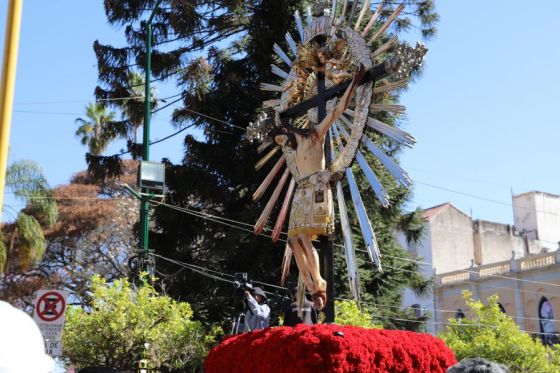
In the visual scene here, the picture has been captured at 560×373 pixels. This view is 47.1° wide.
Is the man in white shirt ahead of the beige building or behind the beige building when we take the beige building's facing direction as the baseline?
ahead

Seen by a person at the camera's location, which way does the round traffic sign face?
facing the viewer

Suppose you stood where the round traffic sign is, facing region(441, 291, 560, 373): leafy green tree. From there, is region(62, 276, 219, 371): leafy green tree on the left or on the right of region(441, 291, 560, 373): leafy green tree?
left

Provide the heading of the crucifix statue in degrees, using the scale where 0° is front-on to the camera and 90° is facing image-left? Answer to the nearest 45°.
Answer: approximately 45°

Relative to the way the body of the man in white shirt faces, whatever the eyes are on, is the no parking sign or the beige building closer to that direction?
the no parking sign

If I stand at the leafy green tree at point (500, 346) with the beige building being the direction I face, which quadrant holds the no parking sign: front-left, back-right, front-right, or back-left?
back-left

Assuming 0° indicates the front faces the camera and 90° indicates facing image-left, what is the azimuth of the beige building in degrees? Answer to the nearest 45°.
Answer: approximately 45°
